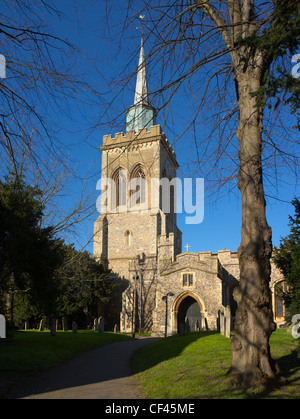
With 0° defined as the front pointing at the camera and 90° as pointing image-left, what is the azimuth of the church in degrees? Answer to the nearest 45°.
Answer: approximately 0°

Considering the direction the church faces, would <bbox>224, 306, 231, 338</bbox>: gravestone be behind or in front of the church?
in front
